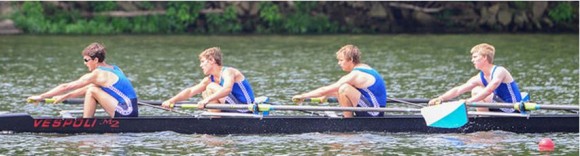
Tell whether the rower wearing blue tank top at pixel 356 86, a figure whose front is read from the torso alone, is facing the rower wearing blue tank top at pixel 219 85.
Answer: yes

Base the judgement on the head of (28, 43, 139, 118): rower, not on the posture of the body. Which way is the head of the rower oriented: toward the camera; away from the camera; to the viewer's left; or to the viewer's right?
to the viewer's left

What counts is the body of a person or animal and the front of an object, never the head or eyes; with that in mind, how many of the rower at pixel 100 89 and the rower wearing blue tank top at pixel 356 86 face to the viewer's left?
2

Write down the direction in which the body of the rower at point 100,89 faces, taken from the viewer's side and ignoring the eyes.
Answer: to the viewer's left

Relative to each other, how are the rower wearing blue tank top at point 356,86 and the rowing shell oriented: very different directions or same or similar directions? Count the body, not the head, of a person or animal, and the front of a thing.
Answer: very different directions

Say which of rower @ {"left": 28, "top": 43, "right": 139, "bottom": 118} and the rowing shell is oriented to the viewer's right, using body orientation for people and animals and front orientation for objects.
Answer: the rowing shell

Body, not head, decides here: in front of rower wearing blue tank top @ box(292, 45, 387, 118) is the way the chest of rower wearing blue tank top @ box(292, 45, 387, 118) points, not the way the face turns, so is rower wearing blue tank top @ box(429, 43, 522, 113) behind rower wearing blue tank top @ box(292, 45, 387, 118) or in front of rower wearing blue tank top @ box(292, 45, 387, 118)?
behind

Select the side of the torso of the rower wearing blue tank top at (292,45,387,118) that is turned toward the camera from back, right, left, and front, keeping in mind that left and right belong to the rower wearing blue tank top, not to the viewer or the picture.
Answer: left

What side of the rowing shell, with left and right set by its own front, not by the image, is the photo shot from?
right
